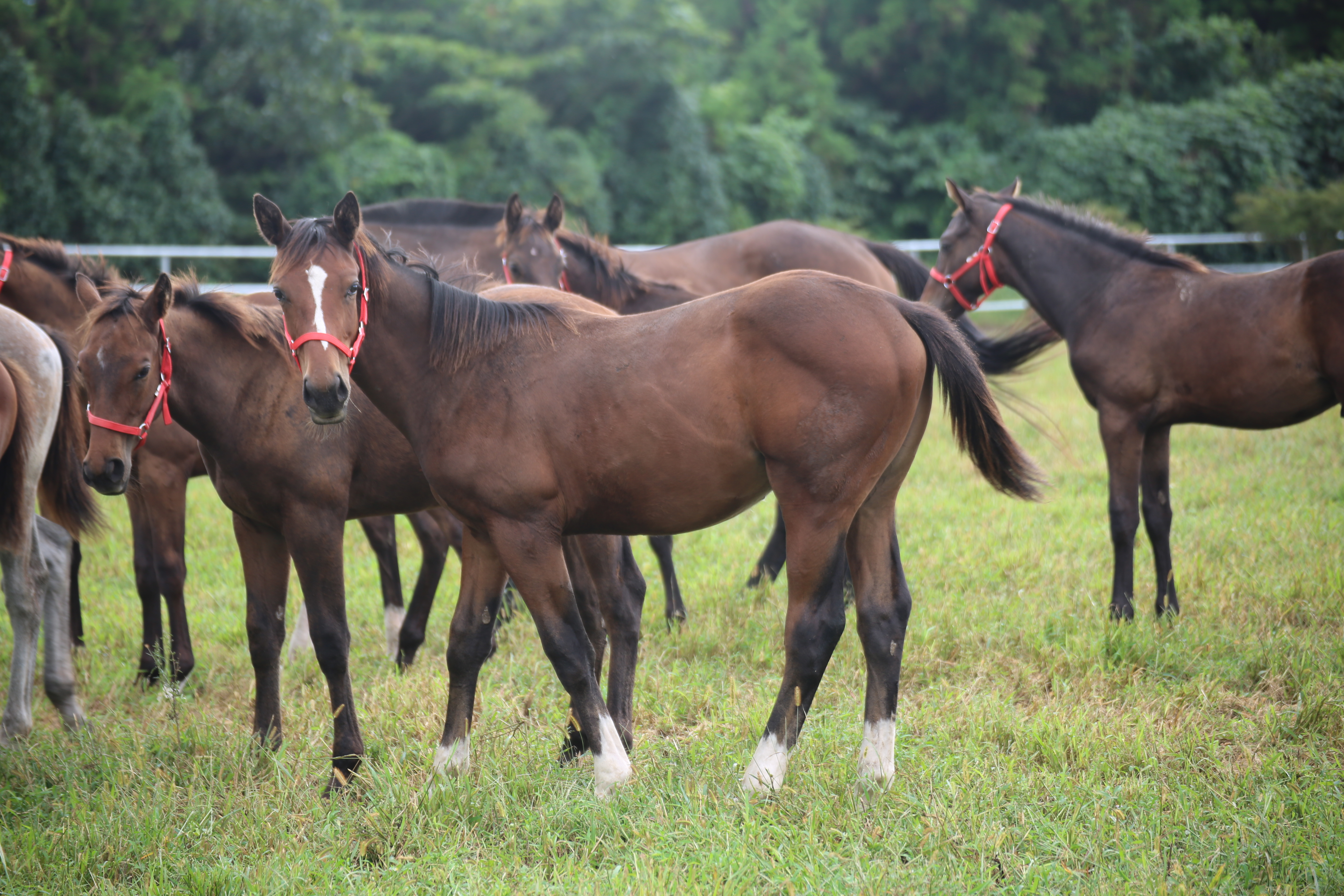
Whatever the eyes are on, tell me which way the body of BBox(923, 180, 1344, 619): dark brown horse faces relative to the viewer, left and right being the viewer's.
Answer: facing to the left of the viewer

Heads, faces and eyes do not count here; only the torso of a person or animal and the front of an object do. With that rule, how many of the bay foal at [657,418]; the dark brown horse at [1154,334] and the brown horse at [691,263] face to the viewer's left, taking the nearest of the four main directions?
3

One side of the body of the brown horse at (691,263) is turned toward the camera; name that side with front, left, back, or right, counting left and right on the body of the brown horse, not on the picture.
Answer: left

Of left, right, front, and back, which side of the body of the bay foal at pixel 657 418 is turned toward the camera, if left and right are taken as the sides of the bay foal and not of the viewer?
left

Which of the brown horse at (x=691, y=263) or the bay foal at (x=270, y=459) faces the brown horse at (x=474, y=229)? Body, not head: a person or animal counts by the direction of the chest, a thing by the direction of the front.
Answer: the brown horse at (x=691, y=263)

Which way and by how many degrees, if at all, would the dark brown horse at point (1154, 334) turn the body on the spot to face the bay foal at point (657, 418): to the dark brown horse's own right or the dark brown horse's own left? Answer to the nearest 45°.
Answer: approximately 45° to the dark brown horse's own left

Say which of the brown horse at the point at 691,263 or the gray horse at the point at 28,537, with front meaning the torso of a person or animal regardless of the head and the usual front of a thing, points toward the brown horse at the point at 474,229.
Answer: the brown horse at the point at 691,263
